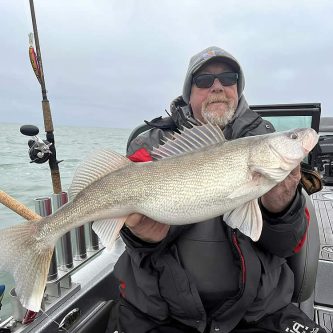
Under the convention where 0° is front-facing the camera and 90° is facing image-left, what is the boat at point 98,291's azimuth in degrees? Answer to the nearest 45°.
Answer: approximately 180°

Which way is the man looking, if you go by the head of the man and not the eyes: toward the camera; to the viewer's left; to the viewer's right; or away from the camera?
toward the camera

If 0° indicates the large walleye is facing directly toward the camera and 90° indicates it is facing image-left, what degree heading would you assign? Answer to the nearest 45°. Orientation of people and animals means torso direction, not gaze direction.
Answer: approximately 270°

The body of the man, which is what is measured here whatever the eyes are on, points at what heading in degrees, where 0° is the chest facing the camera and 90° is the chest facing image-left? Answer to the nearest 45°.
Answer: approximately 0°
